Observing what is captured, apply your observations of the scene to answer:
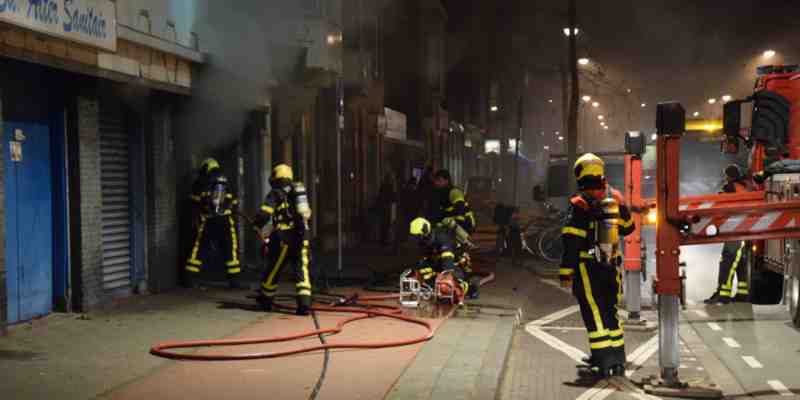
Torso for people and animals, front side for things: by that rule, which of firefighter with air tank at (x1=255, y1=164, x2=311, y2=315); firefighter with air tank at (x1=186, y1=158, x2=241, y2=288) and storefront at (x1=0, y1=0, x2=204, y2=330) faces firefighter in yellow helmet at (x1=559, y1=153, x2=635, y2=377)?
the storefront

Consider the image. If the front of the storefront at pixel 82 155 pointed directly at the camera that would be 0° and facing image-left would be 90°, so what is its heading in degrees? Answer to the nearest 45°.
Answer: approximately 315°

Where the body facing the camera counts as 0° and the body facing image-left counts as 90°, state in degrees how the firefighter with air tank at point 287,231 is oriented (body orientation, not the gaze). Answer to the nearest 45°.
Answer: approximately 135°

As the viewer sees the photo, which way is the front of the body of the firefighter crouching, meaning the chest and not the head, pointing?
to the viewer's left

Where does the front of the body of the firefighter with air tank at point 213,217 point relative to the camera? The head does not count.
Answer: away from the camera

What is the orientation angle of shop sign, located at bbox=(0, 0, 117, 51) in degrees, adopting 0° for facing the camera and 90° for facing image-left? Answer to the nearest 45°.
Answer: approximately 315°

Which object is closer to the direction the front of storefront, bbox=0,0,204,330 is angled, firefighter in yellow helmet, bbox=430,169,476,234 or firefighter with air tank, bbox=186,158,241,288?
the firefighter in yellow helmet

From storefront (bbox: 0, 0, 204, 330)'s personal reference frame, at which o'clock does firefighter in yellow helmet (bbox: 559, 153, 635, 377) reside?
The firefighter in yellow helmet is roughly at 12 o'clock from the storefront.

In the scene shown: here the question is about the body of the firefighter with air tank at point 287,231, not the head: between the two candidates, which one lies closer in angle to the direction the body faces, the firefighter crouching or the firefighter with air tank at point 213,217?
the firefighter with air tank
